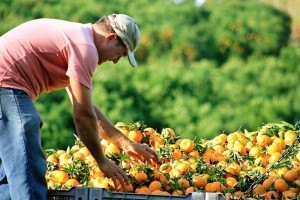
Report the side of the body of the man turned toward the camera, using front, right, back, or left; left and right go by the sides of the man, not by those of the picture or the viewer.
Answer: right

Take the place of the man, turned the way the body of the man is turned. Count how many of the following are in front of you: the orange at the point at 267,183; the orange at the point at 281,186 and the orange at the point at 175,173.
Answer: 3

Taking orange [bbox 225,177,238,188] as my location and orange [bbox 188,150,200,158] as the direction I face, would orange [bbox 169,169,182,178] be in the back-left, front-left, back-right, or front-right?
front-left

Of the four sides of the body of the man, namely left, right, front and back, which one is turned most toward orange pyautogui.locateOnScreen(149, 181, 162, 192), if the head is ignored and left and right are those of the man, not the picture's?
front

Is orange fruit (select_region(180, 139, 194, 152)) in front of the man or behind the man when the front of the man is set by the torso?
in front

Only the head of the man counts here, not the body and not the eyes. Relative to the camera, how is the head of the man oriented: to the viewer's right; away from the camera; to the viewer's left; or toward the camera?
to the viewer's right

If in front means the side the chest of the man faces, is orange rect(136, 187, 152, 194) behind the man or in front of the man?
in front

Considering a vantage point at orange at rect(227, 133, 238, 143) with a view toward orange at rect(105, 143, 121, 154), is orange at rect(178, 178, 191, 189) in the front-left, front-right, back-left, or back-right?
front-left

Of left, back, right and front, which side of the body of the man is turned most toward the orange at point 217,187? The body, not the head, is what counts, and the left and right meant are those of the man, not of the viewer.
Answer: front

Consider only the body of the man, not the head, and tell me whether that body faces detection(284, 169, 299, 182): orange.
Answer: yes

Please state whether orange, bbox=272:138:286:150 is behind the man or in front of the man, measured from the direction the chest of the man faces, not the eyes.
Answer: in front

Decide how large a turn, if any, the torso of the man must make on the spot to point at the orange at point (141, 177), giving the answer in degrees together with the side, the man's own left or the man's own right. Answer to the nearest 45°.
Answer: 0° — they already face it
